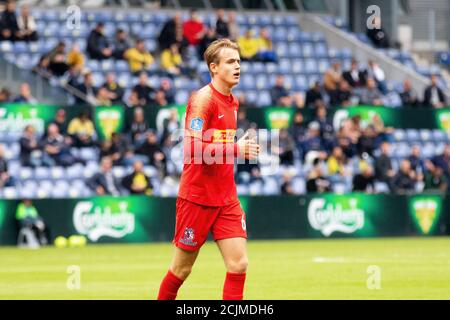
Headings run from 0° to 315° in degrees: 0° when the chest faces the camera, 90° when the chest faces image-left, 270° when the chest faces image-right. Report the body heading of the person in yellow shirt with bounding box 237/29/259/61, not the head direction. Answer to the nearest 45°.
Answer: approximately 0°

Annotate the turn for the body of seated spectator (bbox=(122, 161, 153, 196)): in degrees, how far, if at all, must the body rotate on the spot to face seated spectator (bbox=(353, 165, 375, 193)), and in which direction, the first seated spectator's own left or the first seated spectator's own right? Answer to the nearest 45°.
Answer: approximately 90° to the first seated spectator's own left

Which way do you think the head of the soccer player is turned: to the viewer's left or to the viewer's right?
to the viewer's right

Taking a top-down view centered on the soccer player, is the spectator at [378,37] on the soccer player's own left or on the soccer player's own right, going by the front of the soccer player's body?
on the soccer player's own left

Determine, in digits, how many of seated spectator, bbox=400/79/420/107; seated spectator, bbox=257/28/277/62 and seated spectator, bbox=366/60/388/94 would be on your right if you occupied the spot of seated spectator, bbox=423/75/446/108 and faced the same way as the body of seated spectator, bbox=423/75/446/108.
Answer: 3

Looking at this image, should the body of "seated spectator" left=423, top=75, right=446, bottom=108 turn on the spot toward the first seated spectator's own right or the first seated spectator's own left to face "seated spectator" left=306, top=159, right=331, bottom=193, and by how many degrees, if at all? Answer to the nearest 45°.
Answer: approximately 45° to the first seated spectator's own right
